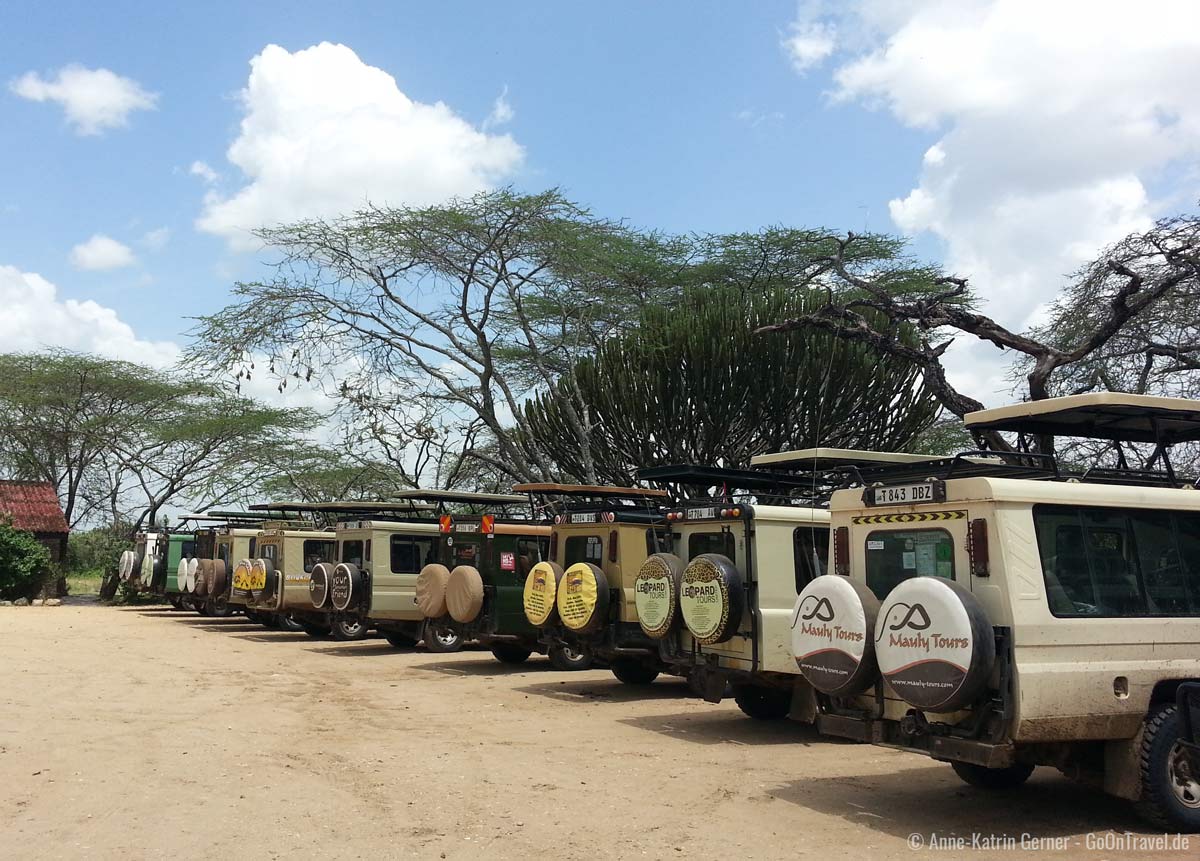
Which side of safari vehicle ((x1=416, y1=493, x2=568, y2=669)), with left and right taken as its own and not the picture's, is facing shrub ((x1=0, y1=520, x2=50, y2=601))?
left

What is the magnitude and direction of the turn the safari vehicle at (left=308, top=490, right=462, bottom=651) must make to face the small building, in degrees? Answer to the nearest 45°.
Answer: approximately 90° to its left

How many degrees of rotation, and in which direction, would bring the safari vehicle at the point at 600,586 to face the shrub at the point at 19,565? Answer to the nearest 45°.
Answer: approximately 90° to its left

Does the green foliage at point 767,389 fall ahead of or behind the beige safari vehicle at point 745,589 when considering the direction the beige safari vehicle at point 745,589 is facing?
ahead

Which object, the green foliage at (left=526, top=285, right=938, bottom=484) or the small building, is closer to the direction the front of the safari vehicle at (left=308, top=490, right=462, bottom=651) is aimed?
the green foliage

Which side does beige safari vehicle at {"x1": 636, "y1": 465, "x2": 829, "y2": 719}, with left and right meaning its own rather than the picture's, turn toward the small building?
left

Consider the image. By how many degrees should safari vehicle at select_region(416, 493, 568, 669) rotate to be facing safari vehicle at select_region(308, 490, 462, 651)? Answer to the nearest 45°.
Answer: approximately 90° to its left

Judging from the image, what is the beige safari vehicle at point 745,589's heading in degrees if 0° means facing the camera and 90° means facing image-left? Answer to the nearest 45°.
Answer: approximately 225°

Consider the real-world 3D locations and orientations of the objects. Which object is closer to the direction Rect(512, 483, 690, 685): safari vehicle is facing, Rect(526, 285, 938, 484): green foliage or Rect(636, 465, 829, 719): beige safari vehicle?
the green foliage

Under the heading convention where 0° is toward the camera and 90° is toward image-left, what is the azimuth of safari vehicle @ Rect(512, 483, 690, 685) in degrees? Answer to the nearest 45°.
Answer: approximately 225°

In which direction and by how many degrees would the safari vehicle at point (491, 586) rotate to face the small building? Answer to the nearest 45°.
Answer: approximately 90° to its left

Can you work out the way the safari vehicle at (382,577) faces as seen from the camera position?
facing away from the viewer and to the right of the viewer

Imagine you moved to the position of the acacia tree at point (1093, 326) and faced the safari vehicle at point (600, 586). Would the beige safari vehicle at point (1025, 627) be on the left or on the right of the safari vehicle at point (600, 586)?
left
